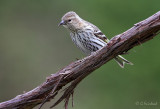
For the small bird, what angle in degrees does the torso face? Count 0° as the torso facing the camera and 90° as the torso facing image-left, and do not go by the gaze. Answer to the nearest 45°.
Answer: approximately 90°
